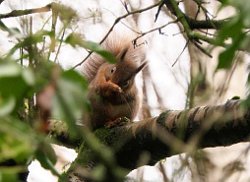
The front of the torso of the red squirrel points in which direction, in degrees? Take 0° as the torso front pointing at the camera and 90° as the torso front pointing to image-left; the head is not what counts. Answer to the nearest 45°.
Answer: approximately 0°
